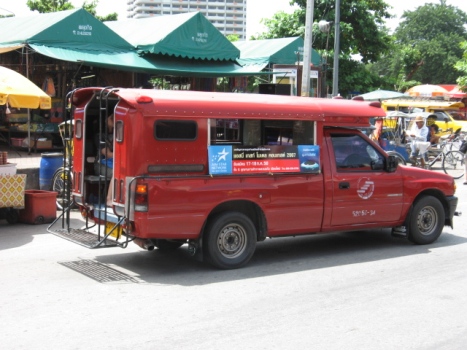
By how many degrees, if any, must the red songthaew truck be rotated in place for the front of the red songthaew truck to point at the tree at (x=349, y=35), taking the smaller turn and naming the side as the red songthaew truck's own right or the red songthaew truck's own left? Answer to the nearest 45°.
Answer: approximately 45° to the red songthaew truck's own left

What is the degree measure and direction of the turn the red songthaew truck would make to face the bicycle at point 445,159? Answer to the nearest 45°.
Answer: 0° — it already faces it

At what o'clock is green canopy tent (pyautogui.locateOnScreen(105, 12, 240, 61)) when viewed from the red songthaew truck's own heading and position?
The green canopy tent is roughly at 10 o'clock from the red songthaew truck.

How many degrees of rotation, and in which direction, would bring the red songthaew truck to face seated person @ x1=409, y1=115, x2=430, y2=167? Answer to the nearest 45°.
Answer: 0° — it already faces them

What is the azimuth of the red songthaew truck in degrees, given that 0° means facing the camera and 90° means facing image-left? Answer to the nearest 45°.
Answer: approximately 225°

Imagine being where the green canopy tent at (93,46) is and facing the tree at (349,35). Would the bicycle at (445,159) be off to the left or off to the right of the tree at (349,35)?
right

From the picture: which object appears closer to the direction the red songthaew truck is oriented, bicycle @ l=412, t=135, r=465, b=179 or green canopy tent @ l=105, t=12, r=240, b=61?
the bicycle
